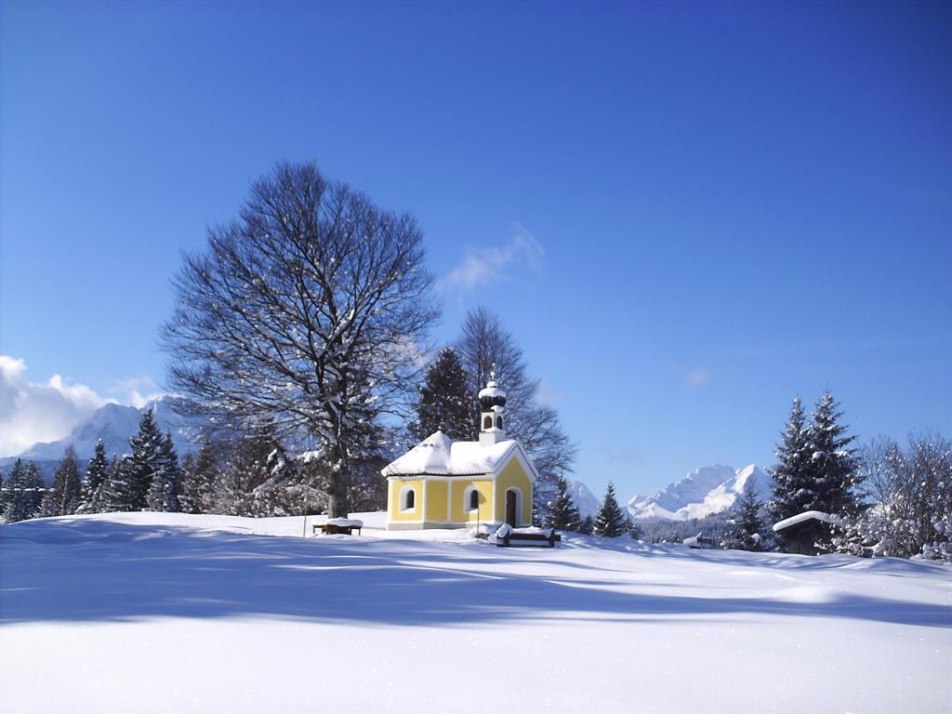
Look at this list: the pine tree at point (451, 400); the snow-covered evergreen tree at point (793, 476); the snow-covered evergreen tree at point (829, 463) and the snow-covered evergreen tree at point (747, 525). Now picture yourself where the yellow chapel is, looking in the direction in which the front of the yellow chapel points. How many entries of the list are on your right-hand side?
0

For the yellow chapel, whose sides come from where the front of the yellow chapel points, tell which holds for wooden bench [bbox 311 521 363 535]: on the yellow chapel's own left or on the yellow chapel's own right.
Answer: on the yellow chapel's own right

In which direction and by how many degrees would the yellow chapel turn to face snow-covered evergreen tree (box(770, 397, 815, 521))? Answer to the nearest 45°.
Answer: approximately 90° to its left

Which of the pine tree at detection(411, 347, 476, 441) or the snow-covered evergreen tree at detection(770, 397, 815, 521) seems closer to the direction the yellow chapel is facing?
the snow-covered evergreen tree

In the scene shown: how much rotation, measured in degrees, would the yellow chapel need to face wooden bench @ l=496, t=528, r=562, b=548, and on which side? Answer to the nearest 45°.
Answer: approximately 45° to its right

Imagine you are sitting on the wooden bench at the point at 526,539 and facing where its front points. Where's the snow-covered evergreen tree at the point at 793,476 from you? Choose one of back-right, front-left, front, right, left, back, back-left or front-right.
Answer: back-left

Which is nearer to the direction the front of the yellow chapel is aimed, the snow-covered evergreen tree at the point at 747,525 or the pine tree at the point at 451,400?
the snow-covered evergreen tree

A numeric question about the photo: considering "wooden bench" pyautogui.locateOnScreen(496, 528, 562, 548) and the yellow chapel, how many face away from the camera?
0

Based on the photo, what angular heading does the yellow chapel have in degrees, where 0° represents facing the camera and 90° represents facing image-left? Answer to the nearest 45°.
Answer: approximately 315°

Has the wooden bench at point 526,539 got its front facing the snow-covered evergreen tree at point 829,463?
no
